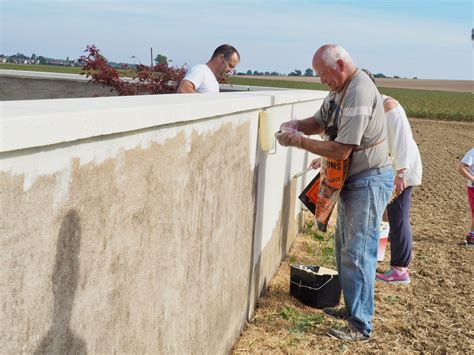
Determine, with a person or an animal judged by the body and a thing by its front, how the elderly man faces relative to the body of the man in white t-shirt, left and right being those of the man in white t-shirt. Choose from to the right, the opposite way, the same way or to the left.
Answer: the opposite way

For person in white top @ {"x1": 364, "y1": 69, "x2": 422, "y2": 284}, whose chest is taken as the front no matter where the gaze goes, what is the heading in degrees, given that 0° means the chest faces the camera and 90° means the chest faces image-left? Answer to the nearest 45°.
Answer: approximately 90°

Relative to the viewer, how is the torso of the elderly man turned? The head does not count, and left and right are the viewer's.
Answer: facing to the left of the viewer

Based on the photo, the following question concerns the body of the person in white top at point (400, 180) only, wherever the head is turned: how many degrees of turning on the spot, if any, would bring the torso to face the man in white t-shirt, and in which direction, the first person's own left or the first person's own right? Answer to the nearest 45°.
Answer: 0° — they already face them

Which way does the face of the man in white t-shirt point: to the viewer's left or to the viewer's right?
to the viewer's right

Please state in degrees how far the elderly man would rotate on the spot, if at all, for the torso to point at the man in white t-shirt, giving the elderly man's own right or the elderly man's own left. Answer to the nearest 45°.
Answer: approximately 45° to the elderly man's own right

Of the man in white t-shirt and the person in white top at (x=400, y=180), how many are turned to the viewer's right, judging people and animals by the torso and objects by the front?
1
